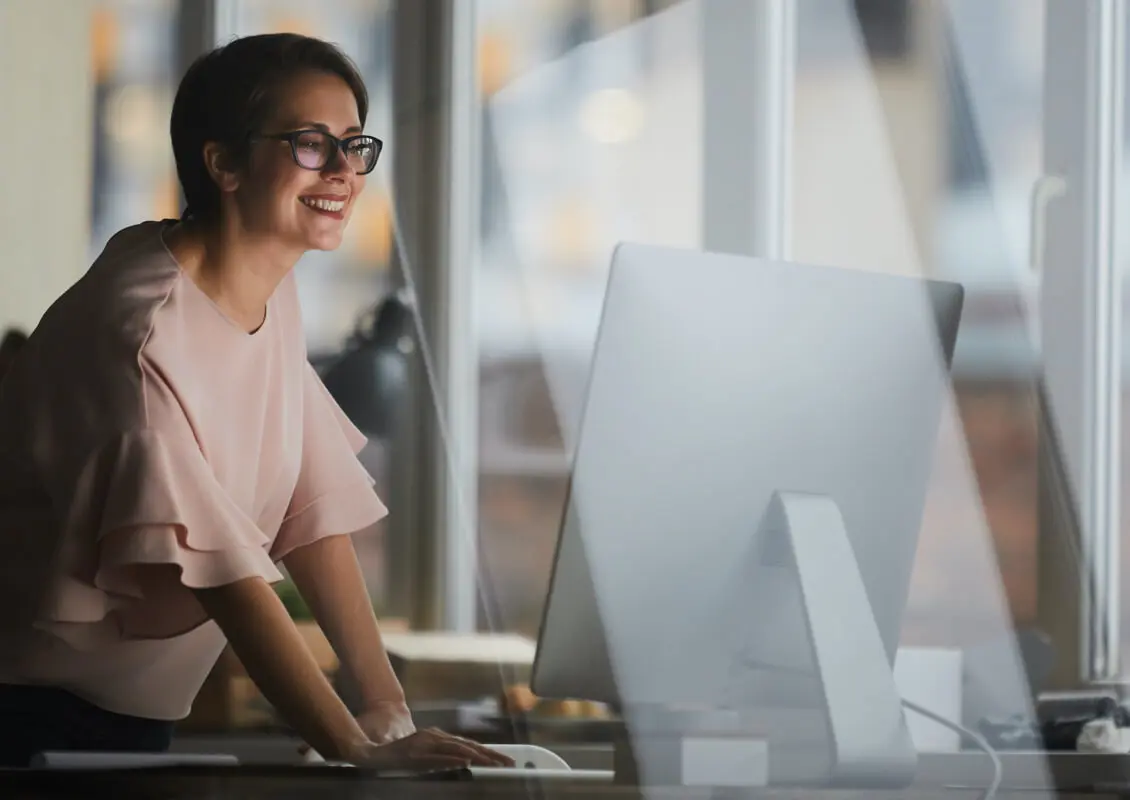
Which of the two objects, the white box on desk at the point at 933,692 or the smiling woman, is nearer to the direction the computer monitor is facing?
the smiling woman

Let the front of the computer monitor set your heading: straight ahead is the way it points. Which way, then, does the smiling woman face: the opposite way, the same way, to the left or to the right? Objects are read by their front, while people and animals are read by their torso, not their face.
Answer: the opposite way

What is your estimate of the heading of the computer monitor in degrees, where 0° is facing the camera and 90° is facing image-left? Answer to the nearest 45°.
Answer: approximately 135°

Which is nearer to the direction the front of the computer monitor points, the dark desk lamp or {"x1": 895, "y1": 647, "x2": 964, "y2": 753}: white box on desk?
the dark desk lamp

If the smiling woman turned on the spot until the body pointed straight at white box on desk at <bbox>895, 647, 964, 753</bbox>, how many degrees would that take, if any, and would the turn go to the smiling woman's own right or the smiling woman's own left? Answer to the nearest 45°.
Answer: approximately 45° to the smiling woman's own left

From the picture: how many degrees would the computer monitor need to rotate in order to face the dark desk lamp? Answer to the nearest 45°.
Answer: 0° — it already faces it
